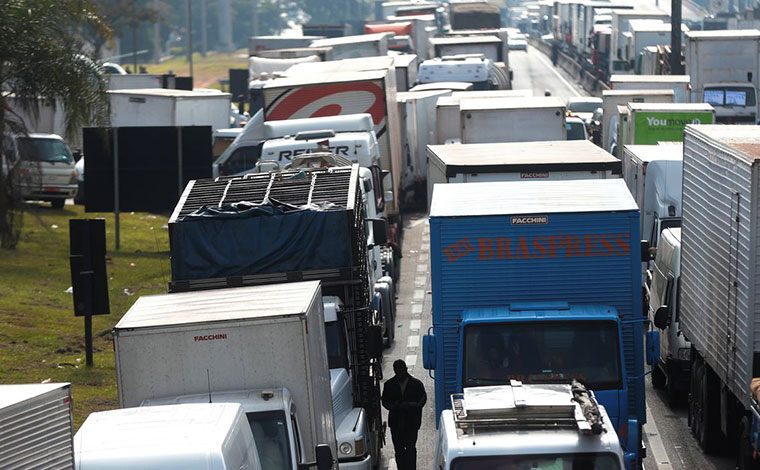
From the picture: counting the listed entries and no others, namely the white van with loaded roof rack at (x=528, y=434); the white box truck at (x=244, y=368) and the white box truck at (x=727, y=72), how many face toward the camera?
3

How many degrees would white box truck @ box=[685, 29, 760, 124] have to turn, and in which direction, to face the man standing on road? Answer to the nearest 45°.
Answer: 0° — it already faces them

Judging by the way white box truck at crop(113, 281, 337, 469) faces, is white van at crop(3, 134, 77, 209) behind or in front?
behind

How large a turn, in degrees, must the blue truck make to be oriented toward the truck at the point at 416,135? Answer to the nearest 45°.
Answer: approximately 180°

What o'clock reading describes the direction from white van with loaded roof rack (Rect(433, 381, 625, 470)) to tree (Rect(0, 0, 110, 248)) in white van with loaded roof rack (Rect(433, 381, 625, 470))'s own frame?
The tree is roughly at 5 o'clock from the white van with loaded roof rack.

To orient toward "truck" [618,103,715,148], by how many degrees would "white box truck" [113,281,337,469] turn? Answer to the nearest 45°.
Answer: approximately 135° to its left

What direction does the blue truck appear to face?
toward the camera

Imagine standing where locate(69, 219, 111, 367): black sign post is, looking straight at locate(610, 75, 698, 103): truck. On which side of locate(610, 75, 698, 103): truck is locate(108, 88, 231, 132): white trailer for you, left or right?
left

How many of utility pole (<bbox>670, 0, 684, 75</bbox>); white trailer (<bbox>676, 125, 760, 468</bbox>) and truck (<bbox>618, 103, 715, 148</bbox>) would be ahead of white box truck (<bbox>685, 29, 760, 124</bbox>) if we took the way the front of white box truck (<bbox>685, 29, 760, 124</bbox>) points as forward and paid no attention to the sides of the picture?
2

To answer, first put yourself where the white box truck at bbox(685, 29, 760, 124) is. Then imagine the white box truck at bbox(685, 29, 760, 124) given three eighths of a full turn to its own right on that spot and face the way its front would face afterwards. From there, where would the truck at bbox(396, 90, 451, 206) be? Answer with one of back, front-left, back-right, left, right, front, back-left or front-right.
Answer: left

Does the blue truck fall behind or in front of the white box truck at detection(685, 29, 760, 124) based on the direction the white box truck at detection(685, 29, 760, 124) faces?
in front

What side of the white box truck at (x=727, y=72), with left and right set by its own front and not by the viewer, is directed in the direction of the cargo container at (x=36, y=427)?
front

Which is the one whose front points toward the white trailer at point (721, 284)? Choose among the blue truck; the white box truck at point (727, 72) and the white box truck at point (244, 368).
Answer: the white box truck at point (727, 72)

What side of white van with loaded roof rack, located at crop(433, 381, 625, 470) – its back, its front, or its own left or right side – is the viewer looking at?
front

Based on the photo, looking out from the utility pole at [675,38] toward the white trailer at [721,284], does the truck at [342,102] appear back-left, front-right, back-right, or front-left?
front-right
